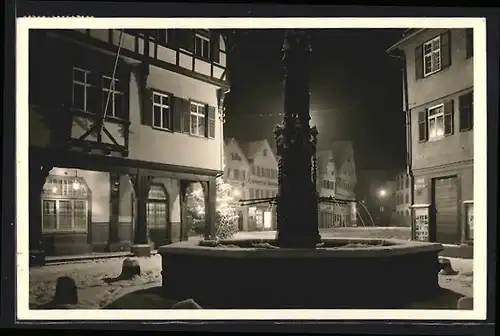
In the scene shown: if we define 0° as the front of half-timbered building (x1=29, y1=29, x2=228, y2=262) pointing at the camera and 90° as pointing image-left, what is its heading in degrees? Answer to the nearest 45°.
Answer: approximately 315°

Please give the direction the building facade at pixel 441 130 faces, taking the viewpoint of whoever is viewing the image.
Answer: facing the viewer and to the left of the viewer

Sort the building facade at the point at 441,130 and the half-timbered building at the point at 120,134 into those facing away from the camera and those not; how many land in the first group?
0
